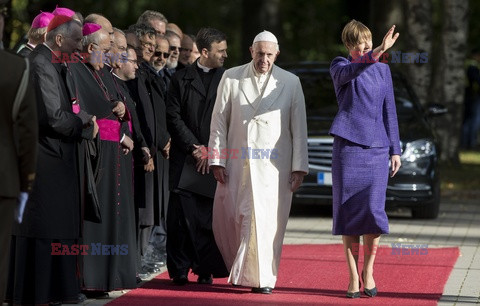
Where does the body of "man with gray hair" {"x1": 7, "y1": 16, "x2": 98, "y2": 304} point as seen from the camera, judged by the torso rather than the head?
to the viewer's right

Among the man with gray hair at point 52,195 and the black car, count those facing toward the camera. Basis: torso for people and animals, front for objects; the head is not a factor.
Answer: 1

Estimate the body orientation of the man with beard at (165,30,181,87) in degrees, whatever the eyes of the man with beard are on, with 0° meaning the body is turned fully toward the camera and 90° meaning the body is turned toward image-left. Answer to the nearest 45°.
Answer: approximately 315°

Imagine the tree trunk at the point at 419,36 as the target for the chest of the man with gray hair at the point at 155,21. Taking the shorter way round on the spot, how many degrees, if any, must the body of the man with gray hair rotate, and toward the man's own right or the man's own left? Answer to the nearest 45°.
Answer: approximately 90° to the man's own left

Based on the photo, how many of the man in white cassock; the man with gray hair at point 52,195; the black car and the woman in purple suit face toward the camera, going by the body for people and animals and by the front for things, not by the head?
3

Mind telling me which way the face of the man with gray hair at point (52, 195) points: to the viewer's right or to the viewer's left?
to the viewer's right

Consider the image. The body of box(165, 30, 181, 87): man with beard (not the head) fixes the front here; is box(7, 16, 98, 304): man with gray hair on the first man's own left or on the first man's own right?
on the first man's own right

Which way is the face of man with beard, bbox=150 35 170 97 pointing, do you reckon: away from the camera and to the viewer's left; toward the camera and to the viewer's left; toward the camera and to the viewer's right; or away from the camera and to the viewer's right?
toward the camera and to the viewer's right

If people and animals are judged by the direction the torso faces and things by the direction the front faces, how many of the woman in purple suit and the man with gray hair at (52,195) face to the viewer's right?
1

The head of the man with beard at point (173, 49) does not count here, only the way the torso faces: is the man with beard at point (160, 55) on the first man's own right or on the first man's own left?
on the first man's own right
